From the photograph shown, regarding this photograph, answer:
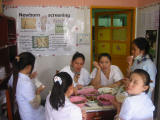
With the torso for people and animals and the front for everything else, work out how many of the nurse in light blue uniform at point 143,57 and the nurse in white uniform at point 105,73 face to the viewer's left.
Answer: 1

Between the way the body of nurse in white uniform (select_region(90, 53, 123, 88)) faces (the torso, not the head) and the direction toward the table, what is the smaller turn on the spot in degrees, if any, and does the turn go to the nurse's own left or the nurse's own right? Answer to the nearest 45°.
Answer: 0° — they already face it

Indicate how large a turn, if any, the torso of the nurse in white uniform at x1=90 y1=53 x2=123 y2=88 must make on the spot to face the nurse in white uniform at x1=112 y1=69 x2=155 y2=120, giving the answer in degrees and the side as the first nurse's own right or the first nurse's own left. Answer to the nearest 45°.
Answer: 0° — they already face them

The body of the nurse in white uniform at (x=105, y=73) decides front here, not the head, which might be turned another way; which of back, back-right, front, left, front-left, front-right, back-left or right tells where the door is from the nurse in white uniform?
back

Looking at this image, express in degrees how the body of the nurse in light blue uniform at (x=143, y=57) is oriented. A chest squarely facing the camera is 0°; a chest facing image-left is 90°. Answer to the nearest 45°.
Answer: approximately 90°

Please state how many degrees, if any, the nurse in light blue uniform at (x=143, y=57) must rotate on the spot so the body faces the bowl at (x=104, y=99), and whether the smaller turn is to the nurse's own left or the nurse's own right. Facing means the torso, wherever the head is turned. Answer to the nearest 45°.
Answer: approximately 45° to the nurse's own left

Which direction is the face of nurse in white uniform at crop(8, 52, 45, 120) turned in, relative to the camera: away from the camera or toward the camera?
away from the camera

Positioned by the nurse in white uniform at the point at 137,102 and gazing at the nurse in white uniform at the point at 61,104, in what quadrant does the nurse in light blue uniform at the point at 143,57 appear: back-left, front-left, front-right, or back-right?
back-right

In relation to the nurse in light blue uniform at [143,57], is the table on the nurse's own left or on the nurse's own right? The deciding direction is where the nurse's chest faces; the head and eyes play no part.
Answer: on the nurse's own left
